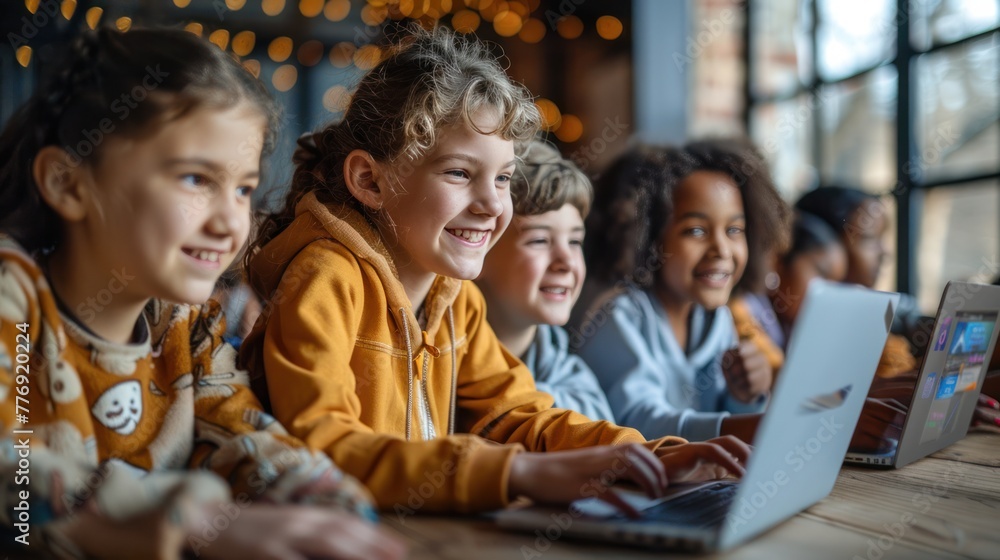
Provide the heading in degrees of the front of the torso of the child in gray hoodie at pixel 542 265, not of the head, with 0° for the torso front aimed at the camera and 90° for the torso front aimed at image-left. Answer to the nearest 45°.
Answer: approximately 315°

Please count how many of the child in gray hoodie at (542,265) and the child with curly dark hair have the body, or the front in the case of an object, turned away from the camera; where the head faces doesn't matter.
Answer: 0
